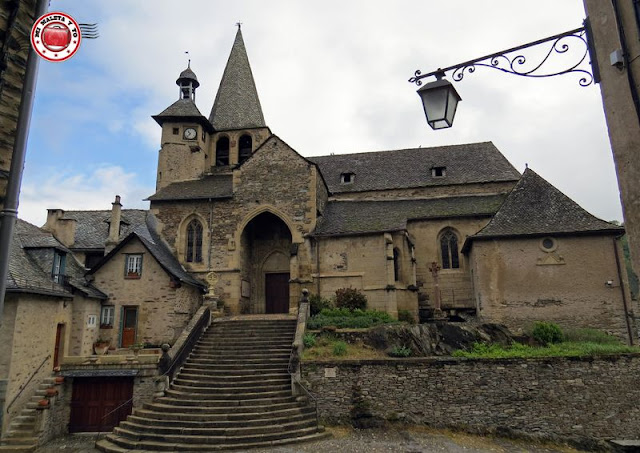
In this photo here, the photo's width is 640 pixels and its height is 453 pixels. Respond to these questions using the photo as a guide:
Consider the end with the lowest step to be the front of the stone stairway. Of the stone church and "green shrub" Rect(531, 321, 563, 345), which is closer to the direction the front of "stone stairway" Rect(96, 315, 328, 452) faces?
the green shrub

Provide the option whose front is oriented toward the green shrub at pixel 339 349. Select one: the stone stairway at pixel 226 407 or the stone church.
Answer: the stone church

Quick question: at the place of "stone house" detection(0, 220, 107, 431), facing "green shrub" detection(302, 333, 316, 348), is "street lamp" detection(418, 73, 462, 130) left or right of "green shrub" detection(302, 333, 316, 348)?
right

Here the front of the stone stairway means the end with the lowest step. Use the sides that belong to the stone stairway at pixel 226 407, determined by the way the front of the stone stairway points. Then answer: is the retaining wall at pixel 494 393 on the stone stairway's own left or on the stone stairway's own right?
on the stone stairway's own left

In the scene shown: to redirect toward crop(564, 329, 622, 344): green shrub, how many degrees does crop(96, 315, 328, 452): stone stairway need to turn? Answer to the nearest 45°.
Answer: approximately 90° to its left

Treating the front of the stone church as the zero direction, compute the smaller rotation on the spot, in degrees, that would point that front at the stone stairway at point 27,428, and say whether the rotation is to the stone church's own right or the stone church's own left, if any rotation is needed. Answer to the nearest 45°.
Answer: approximately 45° to the stone church's own right

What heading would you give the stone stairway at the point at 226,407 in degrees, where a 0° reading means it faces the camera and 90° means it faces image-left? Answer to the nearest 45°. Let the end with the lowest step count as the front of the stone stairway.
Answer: approximately 0°

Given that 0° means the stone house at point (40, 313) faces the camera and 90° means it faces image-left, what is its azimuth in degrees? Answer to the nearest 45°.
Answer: approximately 315°

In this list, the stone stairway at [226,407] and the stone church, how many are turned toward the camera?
2
